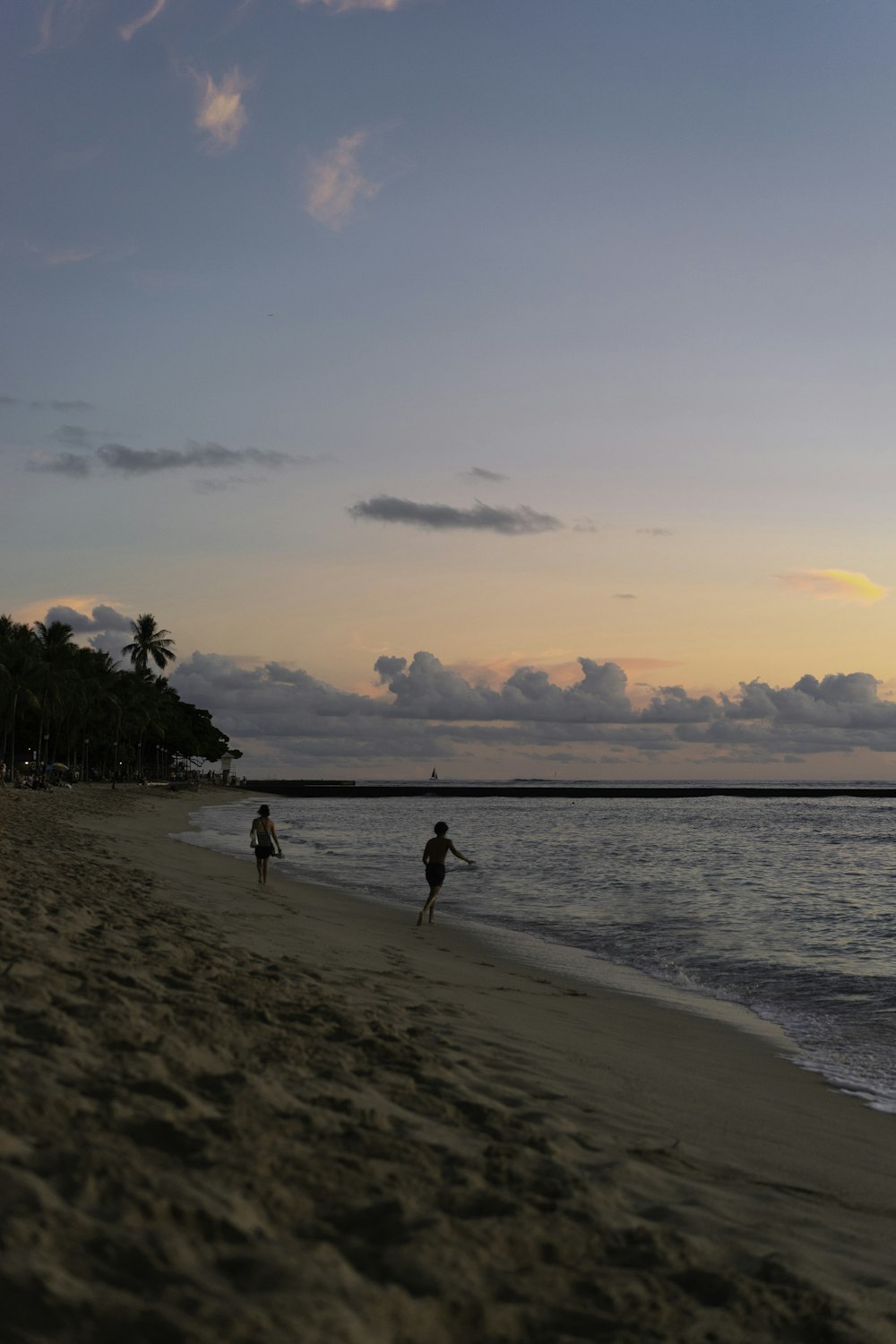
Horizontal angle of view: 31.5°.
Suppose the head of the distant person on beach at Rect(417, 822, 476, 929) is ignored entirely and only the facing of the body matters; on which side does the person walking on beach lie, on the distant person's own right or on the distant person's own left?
on the distant person's own left
